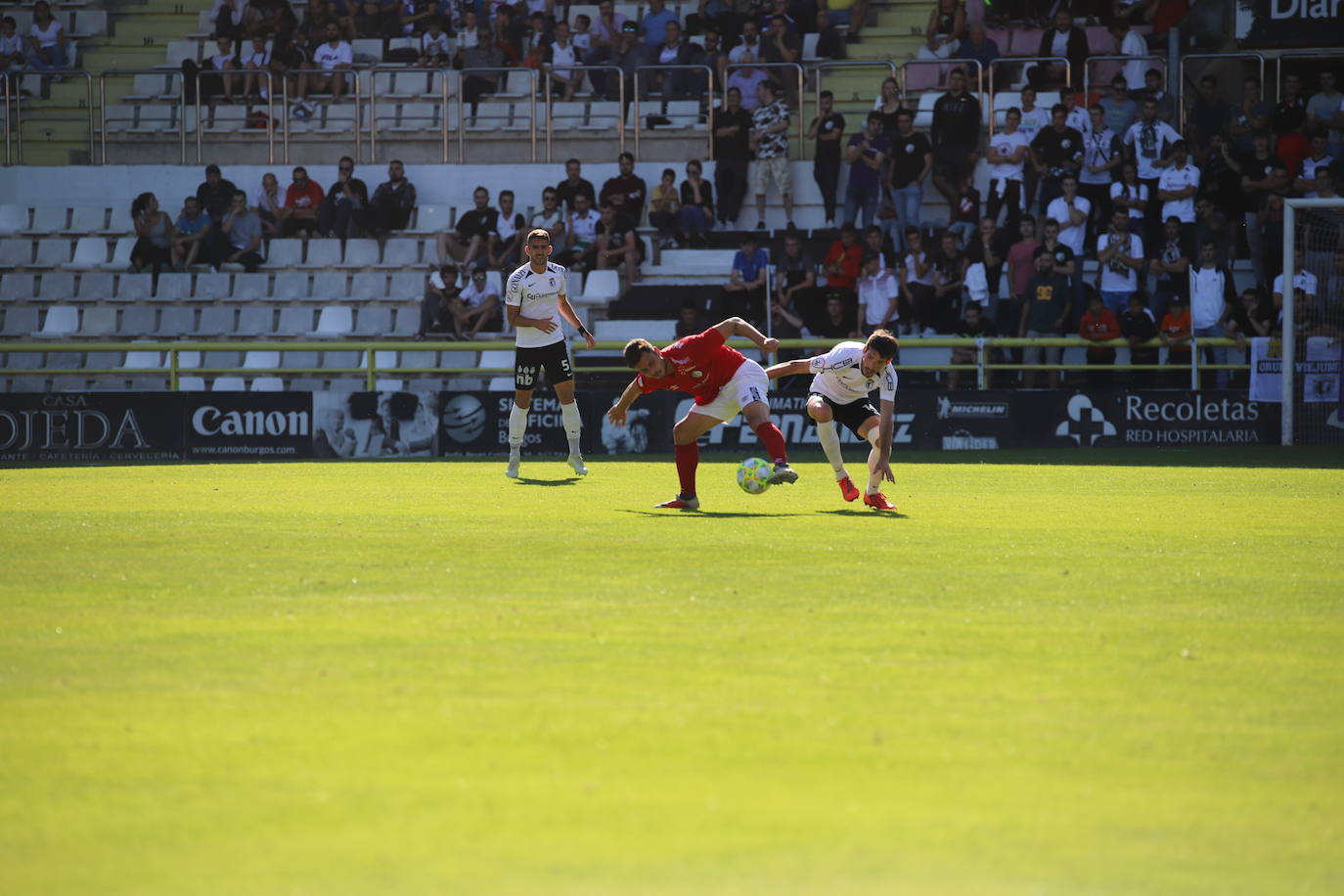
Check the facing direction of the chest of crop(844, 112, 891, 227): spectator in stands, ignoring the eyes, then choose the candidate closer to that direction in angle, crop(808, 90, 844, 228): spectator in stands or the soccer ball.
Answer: the soccer ball

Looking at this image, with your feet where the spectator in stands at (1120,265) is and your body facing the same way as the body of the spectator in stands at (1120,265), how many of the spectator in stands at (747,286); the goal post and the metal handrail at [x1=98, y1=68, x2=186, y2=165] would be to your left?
1

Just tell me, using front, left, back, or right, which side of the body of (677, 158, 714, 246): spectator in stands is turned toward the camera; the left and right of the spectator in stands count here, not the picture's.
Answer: front

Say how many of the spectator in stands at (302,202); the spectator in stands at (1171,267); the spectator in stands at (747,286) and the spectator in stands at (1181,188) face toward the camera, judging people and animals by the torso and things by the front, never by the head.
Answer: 4

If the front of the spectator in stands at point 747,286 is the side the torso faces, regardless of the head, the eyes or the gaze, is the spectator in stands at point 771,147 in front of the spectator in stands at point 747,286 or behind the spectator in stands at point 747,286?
behind

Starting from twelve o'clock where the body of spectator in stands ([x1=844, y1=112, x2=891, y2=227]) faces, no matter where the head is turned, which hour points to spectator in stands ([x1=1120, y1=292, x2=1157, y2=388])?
spectator in stands ([x1=1120, y1=292, x2=1157, y2=388]) is roughly at 10 o'clock from spectator in stands ([x1=844, y1=112, x2=891, y2=227]).

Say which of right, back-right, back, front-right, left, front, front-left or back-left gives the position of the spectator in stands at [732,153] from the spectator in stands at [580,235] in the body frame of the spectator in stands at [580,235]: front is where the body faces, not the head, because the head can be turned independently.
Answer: left

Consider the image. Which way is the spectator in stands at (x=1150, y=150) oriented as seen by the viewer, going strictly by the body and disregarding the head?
toward the camera

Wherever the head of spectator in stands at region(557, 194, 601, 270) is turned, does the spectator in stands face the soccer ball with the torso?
yes

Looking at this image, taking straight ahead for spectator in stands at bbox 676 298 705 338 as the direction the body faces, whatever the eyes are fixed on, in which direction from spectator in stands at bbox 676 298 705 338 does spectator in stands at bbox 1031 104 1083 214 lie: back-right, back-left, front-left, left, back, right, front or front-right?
left

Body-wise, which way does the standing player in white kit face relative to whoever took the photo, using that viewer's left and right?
facing the viewer

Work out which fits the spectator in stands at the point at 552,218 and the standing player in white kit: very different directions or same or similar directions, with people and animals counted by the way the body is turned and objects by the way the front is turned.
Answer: same or similar directions

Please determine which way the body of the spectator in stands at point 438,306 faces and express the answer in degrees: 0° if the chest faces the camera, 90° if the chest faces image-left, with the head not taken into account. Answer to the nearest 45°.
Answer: approximately 0°

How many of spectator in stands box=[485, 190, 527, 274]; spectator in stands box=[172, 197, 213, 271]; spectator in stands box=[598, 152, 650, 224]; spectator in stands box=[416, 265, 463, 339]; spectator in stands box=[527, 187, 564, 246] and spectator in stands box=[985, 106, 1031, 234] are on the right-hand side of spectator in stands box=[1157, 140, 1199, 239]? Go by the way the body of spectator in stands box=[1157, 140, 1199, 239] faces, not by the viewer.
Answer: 6

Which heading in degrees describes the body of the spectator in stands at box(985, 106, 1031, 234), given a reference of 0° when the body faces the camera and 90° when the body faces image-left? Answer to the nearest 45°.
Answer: approximately 0°

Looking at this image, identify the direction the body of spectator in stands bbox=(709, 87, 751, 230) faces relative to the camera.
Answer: toward the camera
